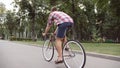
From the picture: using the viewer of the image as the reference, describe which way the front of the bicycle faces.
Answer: facing away from the viewer and to the left of the viewer
